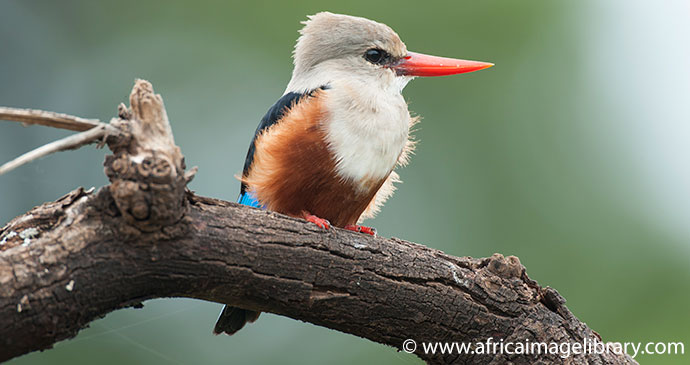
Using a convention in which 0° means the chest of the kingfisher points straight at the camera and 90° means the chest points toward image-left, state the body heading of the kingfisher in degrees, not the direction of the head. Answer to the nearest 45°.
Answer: approximately 315°

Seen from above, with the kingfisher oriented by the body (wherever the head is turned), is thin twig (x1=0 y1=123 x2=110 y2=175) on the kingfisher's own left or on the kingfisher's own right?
on the kingfisher's own right

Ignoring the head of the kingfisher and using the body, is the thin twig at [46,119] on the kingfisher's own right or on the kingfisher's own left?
on the kingfisher's own right
